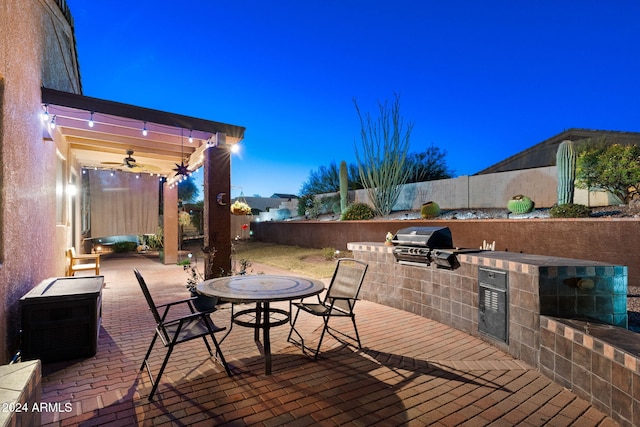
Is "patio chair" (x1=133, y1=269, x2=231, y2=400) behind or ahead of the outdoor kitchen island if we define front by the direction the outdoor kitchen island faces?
ahead

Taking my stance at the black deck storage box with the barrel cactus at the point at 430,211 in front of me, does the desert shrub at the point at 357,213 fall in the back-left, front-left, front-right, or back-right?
front-left

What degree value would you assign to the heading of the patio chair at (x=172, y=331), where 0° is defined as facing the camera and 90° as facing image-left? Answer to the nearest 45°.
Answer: approximately 225°

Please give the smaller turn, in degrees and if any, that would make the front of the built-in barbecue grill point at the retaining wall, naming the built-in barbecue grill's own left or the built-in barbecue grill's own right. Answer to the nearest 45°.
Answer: approximately 180°

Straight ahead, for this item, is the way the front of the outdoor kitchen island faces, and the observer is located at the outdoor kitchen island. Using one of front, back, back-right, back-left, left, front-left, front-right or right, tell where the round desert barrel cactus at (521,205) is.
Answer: back-right

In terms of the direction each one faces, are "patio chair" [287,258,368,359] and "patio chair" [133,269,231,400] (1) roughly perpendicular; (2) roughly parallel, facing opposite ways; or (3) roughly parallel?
roughly parallel, facing opposite ways

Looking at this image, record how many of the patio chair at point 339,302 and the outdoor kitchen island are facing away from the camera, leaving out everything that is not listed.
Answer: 0

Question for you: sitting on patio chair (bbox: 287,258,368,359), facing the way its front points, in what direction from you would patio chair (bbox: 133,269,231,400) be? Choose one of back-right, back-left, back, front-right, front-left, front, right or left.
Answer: front

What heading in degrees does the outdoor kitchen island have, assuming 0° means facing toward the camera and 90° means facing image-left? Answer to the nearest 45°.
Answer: approximately 45°

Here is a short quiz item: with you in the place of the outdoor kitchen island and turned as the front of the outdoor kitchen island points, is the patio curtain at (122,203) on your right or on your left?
on your right

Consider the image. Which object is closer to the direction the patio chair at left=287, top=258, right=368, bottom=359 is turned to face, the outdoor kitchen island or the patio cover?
the patio cover

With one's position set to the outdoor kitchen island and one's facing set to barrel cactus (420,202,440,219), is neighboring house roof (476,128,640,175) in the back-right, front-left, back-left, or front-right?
front-right

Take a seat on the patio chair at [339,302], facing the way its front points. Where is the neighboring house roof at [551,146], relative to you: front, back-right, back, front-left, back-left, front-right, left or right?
back
